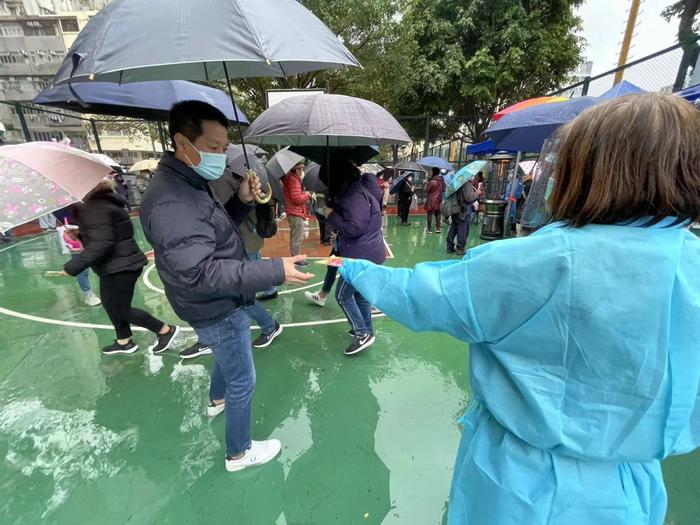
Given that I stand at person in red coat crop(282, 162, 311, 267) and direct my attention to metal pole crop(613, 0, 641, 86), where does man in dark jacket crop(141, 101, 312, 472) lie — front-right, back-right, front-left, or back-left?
back-right

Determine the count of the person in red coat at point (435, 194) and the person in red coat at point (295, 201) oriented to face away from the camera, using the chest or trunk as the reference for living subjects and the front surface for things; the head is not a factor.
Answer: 1

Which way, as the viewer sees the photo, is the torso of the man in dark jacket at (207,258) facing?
to the viewer's right

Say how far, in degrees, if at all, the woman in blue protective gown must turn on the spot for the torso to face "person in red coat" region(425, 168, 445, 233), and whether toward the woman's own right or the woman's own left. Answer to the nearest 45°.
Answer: approximately 45° to the woman's own right

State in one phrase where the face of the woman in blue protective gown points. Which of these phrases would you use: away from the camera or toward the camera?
away from the camera

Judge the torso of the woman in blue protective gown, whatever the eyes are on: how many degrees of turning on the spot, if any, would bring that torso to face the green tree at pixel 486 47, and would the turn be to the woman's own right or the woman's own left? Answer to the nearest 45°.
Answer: approximately 45° to the woman's own right

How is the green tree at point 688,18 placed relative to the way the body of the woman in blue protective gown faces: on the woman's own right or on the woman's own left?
on the woman's own right
